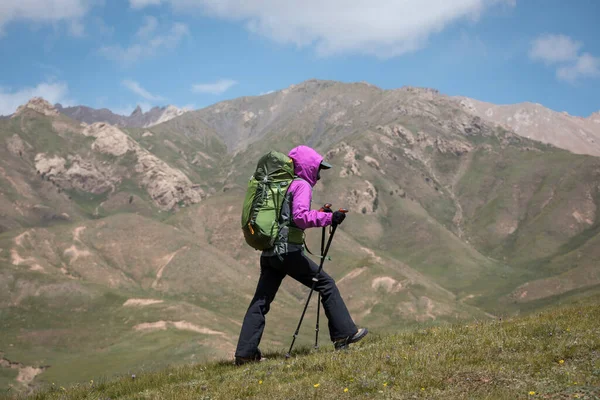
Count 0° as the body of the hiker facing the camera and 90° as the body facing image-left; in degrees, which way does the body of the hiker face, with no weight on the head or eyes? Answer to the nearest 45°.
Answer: approximately 270°
